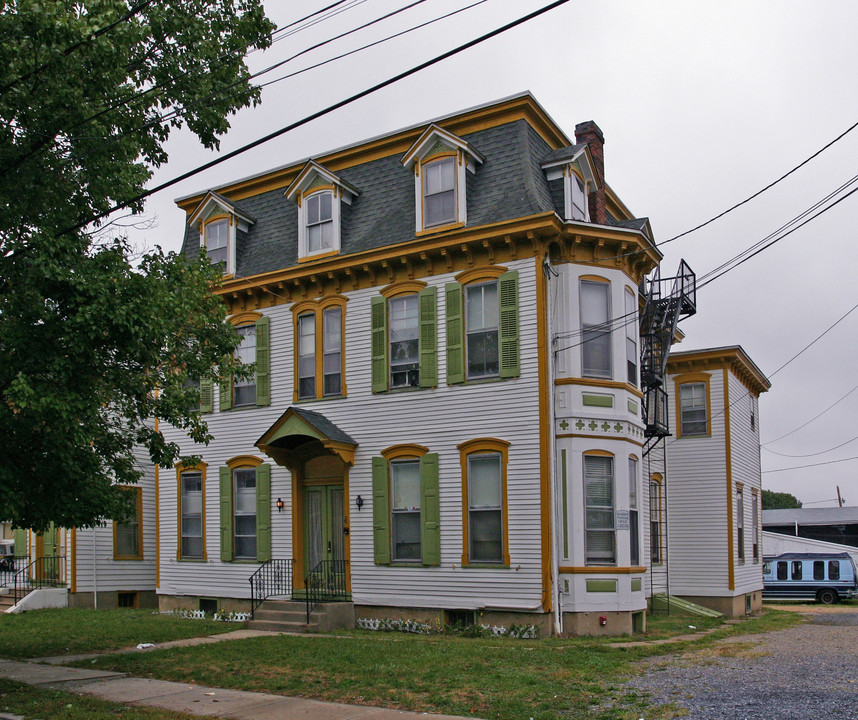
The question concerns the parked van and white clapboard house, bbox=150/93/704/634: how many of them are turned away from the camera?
0

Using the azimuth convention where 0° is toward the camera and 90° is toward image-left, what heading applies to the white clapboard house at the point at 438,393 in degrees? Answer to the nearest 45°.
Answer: approximately 45°
